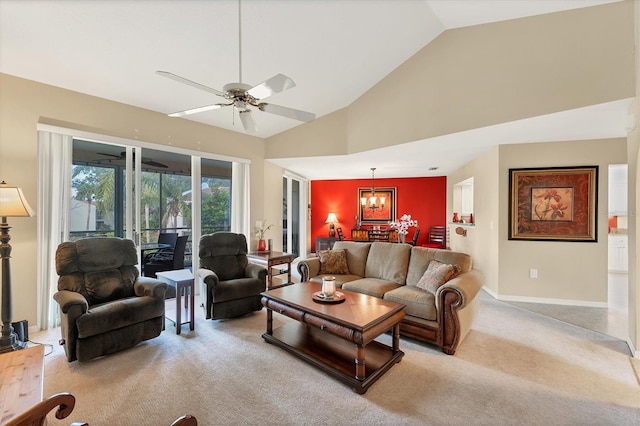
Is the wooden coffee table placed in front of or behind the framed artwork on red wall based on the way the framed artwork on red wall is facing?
in front

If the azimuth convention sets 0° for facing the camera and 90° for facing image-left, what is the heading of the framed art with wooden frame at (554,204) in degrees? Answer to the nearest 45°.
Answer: approximately 0°

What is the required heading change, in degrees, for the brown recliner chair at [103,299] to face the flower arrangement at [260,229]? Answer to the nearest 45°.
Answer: approximately 90° to its left

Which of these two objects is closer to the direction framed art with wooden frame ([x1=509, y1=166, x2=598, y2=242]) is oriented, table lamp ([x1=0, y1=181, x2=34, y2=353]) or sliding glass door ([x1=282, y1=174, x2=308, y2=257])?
the table lamp

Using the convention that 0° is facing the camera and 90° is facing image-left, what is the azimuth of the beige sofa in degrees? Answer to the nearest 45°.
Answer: approximately 45°

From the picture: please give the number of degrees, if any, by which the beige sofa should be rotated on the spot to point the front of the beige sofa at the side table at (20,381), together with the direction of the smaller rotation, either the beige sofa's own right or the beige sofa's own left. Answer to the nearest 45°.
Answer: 0° — it already faces it

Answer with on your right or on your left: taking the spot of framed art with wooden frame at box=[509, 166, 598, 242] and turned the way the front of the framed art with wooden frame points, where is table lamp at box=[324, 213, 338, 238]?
on your right

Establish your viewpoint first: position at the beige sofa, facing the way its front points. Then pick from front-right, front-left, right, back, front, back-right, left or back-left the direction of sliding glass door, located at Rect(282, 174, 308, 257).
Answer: right

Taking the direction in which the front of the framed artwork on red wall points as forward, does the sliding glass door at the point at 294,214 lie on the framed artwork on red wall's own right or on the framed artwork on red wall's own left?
on the framed artwork on red wall's own right

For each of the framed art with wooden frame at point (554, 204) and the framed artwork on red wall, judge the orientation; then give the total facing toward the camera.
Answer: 2
